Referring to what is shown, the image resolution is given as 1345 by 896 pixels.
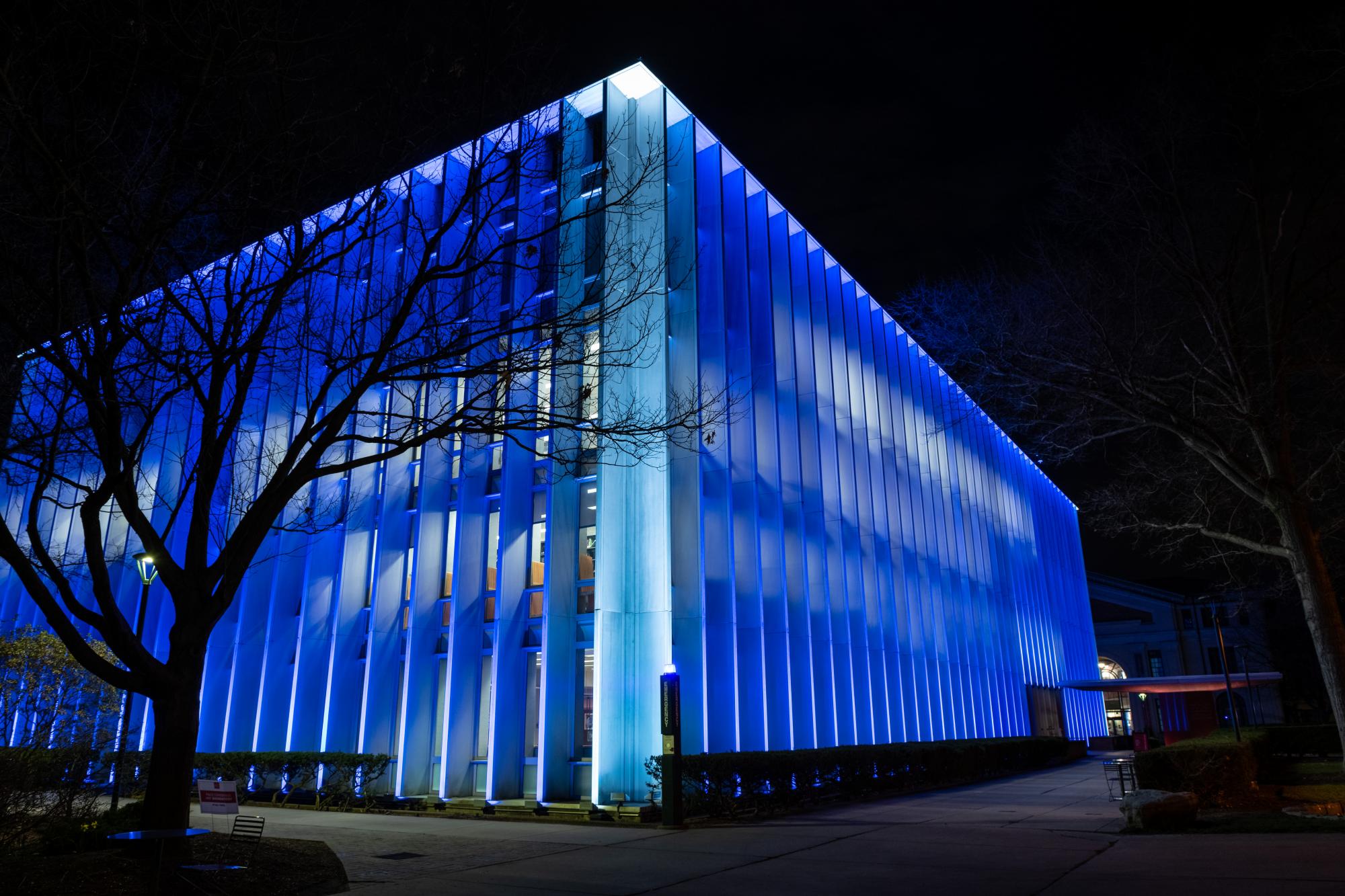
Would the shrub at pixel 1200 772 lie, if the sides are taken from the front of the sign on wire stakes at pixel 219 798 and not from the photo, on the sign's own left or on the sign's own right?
on the sign's own left

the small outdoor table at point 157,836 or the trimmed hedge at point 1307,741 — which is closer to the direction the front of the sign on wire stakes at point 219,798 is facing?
the small outdoor table

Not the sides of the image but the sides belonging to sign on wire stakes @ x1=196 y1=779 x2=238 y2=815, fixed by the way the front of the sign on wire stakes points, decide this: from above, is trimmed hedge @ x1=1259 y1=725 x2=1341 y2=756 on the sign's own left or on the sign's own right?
on the sign's own left

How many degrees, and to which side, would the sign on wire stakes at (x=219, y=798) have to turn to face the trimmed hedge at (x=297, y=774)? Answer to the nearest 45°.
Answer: approximately 180°

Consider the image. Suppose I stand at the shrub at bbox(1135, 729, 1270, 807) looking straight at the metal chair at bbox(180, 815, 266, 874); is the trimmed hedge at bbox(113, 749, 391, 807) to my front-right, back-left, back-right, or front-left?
front-right

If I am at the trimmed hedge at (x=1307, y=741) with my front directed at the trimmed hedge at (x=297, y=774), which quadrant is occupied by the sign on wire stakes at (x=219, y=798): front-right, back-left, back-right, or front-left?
front-left

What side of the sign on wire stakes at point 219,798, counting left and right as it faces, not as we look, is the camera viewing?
front

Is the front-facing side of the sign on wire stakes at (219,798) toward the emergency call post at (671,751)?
no

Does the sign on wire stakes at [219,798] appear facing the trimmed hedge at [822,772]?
no

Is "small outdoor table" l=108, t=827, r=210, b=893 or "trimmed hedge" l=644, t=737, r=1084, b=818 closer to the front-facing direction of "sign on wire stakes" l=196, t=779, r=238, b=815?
the small outdoor table
